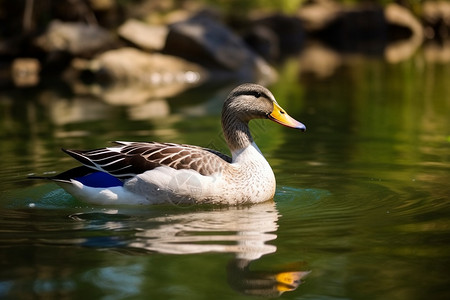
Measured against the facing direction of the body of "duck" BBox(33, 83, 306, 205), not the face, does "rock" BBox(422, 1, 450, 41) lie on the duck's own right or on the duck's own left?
on the duck's own left

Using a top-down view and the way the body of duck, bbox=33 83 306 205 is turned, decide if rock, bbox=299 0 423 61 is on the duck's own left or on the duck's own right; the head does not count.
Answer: on the duck's own left

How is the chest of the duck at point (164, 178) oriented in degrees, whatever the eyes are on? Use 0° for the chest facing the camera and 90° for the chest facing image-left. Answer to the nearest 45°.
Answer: approximately 270°

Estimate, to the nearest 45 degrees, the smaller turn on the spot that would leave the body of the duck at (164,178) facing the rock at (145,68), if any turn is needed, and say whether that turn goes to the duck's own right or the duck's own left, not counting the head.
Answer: approximately 90° to the duck's own left

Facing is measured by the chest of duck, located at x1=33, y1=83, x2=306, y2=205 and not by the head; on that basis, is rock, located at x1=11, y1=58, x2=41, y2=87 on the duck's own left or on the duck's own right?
on the duck's own left

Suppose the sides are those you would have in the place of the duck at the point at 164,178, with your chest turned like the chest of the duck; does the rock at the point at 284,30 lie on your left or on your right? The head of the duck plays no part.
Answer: on your left

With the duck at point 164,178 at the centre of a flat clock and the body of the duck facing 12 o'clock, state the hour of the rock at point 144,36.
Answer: The rock is roughly at 9 o'clock from the duck.
